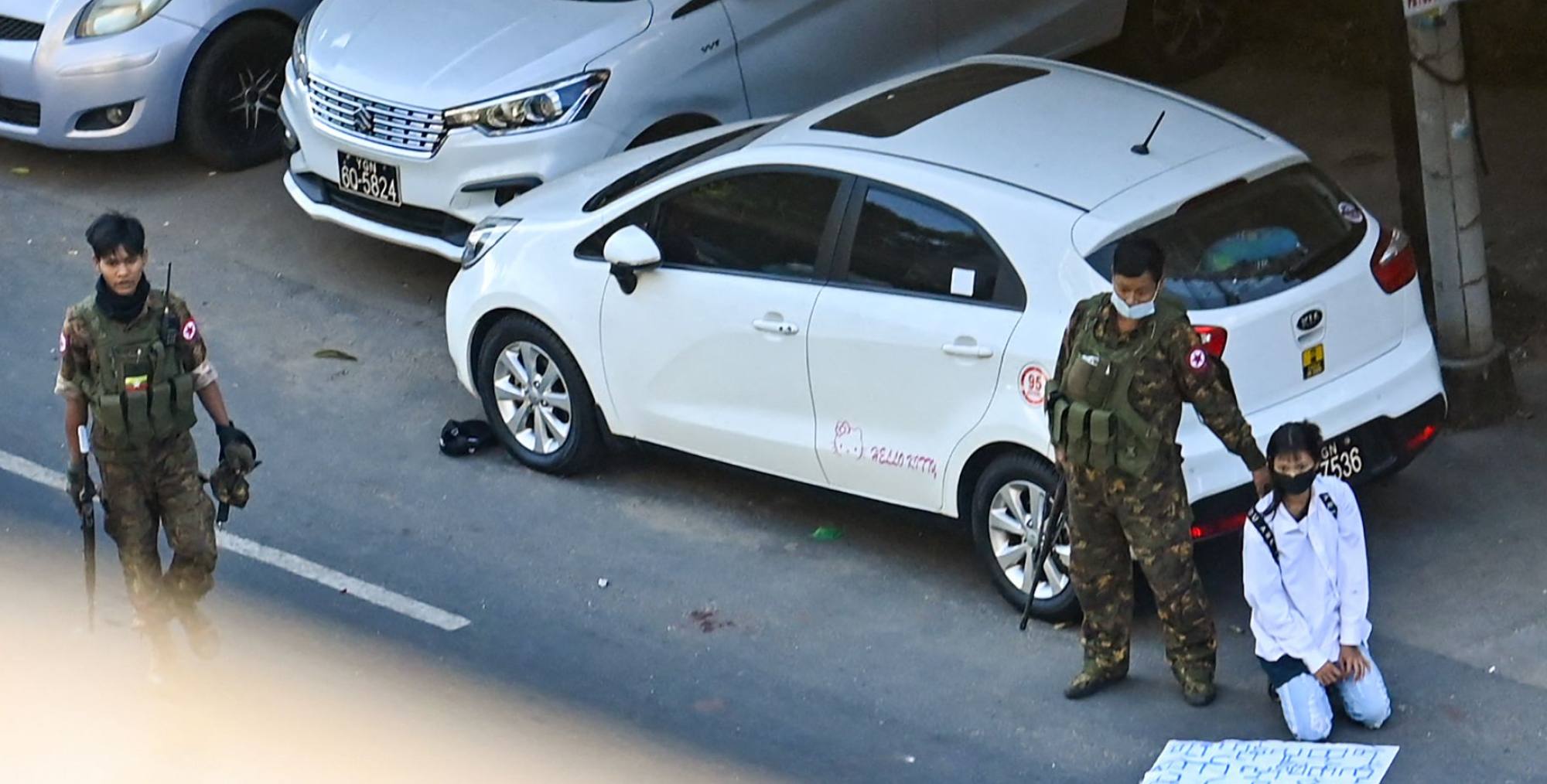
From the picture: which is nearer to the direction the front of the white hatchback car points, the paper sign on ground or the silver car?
the silver car

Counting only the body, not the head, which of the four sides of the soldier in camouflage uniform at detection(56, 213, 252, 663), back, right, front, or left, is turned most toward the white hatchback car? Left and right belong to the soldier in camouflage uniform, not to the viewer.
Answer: left

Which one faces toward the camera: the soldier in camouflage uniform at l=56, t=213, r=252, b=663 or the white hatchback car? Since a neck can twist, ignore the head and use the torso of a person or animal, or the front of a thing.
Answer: the soldier in camouflage uniform

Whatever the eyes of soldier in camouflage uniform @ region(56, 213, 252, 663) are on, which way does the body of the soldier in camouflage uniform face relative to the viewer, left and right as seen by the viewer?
facing the viewer

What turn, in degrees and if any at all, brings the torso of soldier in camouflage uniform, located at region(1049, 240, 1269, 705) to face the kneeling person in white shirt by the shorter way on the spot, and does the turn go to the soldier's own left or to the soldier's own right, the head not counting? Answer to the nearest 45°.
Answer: approximately 135° to the soldier's own left

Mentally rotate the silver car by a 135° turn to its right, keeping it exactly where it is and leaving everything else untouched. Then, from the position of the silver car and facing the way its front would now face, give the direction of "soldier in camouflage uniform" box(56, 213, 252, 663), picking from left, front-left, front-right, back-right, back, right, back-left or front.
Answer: back

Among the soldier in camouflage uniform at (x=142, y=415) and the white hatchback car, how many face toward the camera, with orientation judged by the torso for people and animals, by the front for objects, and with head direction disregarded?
1

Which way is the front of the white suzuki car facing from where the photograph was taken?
facing the viewer and to the left of the viewer

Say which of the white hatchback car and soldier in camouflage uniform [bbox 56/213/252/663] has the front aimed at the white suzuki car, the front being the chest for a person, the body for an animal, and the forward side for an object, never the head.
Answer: the white hatchback car

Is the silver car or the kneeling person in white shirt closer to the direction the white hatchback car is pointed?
the silver car

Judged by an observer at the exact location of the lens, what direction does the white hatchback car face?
facing away from the viewer and to the left of the viewer

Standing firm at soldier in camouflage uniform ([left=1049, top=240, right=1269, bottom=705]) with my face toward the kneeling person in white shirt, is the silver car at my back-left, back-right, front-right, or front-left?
back-left

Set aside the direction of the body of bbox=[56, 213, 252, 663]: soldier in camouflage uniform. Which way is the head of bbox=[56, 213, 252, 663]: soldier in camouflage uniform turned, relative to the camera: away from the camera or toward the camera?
toward the camera
